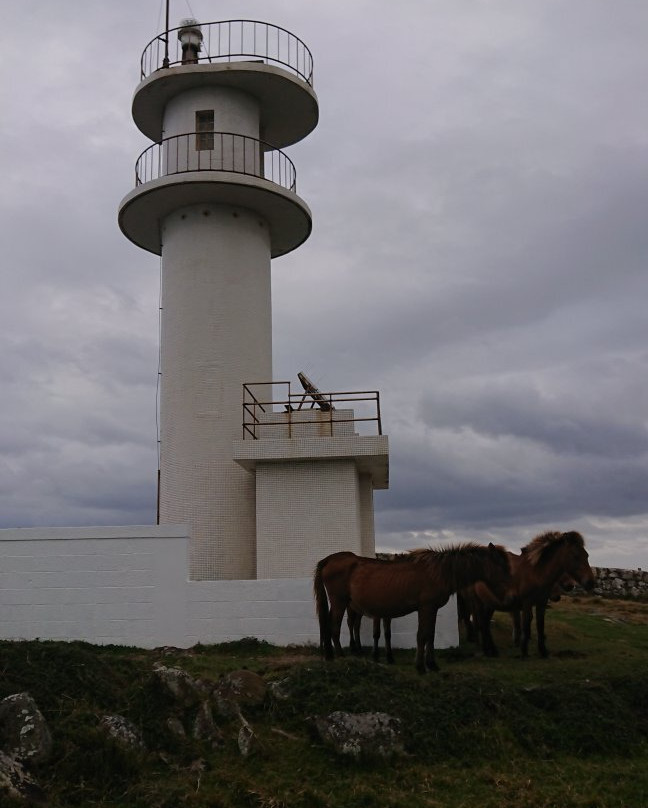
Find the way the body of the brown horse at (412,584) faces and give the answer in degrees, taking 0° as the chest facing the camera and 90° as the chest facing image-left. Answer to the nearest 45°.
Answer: approximately 270°

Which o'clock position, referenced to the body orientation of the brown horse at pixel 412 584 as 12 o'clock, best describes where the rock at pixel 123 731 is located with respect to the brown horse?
The rock is roughly at 4 o'clock from the brown horse.

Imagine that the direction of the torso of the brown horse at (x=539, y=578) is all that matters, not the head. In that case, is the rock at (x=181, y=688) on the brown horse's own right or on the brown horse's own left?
on the brown horse's own right

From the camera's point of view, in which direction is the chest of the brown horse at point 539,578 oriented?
to the viewer's right

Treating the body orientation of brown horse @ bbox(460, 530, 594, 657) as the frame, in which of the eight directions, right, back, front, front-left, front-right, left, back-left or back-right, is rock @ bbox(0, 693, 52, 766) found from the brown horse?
back-right

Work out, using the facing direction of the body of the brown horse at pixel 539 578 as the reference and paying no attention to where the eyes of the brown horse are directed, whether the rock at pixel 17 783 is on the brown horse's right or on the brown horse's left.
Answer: on the brown horse's right

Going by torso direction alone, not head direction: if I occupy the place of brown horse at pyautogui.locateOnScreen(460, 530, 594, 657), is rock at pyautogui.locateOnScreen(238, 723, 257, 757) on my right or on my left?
on my right

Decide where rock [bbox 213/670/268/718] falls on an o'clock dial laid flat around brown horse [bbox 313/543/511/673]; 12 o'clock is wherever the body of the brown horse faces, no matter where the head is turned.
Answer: The rock is roughly at 4 o'clock from the brown horse.

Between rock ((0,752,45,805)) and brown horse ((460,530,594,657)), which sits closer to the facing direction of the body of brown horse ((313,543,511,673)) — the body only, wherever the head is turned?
the brown horse

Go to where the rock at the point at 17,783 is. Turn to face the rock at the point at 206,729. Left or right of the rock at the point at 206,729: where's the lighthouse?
left

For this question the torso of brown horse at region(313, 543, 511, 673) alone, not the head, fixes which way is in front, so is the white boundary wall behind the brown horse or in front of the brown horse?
behind

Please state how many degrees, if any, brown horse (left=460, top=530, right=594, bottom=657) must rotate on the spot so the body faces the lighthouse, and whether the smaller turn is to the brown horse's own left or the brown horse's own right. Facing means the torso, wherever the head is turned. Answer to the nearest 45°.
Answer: approximately 135° to the brown horse's own left

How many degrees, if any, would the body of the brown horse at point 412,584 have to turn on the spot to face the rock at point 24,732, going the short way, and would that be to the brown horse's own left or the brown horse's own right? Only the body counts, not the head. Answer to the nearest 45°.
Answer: approximately 135° to the brown horse's own right

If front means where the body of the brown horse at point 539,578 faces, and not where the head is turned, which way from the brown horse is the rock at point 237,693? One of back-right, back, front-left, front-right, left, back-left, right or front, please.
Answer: back-right
